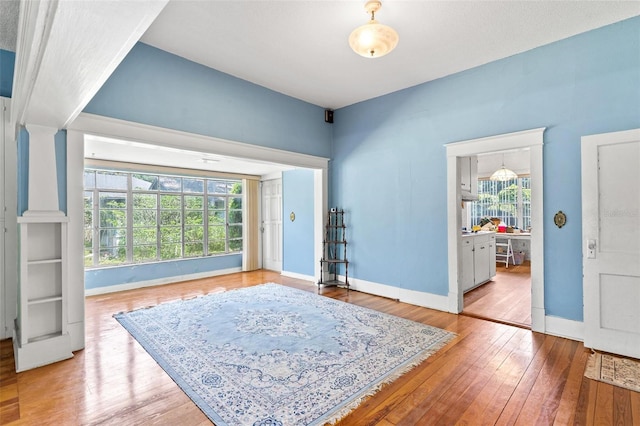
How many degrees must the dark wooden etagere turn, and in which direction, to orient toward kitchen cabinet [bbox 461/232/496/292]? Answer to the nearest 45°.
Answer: approximately 90° to its left

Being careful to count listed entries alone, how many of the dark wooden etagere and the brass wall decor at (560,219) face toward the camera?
2

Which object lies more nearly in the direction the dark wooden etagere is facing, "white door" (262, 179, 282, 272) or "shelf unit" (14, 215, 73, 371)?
the shelf unit

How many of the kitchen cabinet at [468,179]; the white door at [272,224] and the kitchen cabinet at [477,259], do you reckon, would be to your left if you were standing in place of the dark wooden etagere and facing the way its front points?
2

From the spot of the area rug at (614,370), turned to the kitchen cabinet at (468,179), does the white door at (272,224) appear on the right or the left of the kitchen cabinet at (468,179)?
left

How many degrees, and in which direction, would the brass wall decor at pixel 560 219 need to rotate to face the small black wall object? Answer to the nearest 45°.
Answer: approximately 90° to its right

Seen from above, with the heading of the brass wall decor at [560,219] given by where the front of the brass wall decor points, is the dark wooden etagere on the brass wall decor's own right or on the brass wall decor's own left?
on the brass wall decor's own right

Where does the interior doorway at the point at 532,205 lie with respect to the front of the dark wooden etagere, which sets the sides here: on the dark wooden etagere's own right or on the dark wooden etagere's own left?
on the dark wooden etagere's own left

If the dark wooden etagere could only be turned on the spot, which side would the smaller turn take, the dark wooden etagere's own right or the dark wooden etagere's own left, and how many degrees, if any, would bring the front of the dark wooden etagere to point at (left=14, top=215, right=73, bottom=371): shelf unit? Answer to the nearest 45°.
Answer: approximately 45° to the dark wooden etagere's own right

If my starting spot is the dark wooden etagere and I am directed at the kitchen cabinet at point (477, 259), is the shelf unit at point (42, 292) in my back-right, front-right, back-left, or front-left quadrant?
back-right

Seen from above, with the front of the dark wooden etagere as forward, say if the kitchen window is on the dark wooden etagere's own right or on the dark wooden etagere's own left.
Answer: on the dark wooden etagere's own left

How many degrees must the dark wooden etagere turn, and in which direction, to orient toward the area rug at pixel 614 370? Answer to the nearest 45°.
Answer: approximately 45° to its left

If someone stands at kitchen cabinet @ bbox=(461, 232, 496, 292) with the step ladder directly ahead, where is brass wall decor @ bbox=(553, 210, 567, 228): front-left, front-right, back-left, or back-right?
back-right

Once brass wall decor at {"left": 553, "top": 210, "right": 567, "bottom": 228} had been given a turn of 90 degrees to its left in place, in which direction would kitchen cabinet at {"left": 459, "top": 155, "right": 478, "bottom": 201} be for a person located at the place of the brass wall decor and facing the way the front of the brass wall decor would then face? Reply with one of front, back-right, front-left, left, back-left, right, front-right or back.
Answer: back-left

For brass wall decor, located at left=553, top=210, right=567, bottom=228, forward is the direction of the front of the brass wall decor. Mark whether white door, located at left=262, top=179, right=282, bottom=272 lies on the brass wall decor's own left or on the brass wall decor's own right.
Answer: on the brass wall decor's own right
